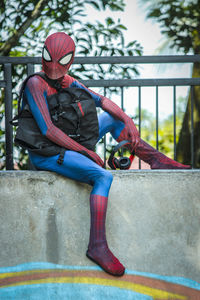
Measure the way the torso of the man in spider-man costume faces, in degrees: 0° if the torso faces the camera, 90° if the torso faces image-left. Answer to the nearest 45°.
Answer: approximately 315°
